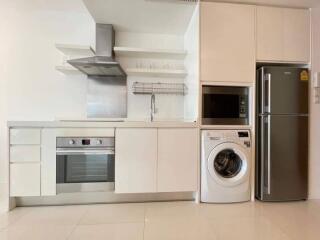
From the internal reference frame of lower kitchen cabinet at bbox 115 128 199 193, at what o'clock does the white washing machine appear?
The white washing machine is roughly at 9 o'clock from the lower kitchen cabinet.

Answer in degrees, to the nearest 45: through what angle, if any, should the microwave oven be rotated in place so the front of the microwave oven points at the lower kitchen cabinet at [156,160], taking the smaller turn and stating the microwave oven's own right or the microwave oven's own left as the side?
approximately 45° to the microwave oven's own right

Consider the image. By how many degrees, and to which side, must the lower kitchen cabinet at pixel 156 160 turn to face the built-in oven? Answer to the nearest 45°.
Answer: approximately 90° to its right

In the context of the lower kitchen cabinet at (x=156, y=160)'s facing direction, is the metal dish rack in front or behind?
behind

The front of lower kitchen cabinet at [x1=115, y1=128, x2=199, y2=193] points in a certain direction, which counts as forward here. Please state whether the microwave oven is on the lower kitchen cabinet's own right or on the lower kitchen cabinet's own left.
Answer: on the lower kitchen cabinet's own left
